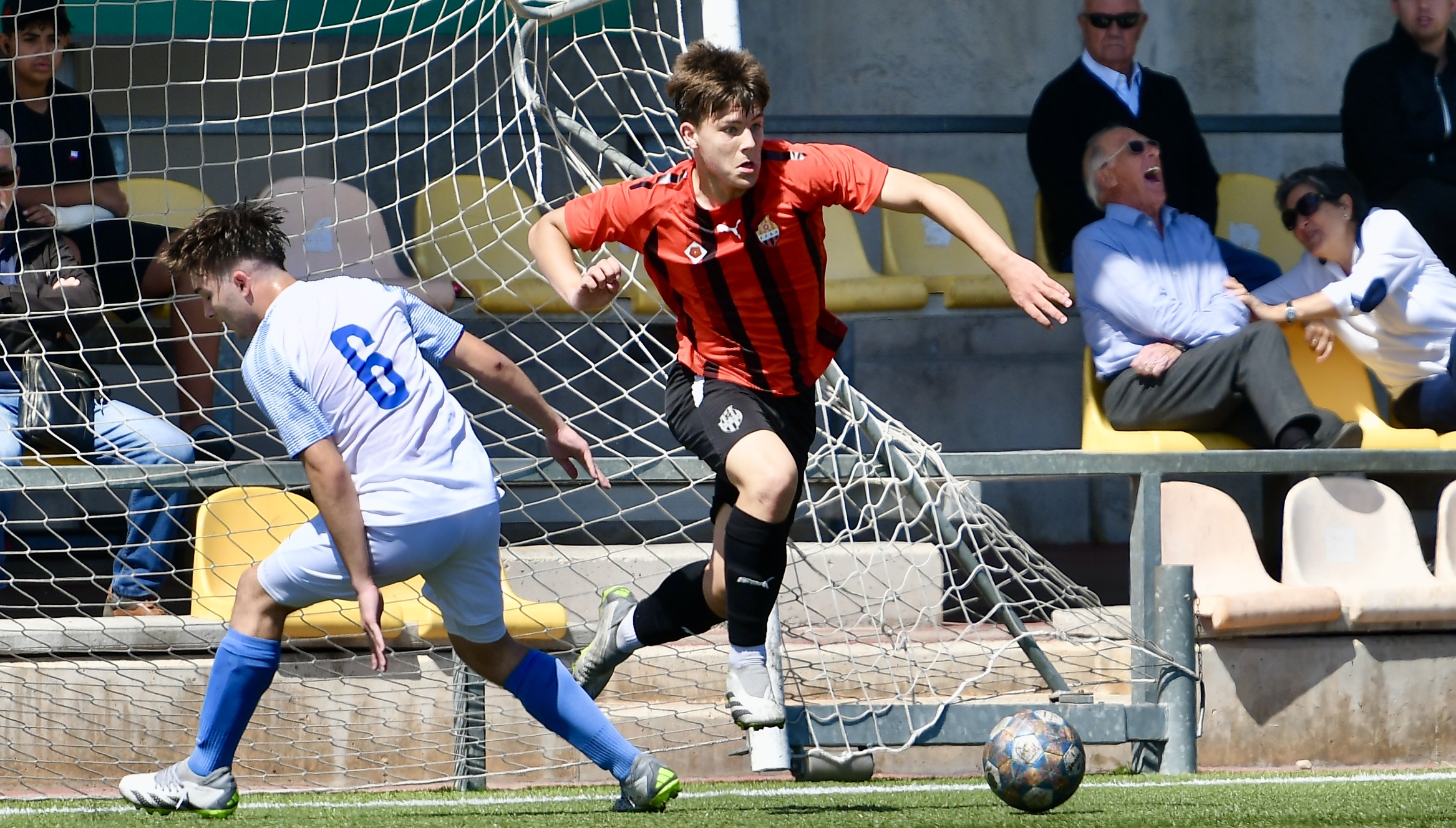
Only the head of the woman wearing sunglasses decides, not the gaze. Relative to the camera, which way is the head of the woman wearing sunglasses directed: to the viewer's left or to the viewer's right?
to the viewer's left

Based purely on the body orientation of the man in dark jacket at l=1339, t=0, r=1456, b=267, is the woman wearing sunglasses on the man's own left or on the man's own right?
on the man's own right

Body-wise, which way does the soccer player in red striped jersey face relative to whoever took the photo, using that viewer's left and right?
facing the viewer and to the right of the viewer

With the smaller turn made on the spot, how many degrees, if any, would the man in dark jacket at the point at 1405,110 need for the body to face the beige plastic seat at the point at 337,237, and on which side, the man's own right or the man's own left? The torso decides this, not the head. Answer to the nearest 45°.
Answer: approximately 90° to the man's own right

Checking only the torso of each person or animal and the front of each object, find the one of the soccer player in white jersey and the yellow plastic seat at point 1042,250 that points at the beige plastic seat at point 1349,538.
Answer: the yellow plastic seat

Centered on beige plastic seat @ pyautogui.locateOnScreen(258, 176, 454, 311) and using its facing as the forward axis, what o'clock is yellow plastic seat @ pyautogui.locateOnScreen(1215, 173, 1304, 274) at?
The yellow plastic seat is roughly at 10 o'clock from the beige plastic seat.

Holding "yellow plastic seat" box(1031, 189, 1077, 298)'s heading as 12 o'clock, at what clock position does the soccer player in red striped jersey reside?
The soccer player in red striped jersey is roughly at 2 o'clock from the yellow plastic seat.

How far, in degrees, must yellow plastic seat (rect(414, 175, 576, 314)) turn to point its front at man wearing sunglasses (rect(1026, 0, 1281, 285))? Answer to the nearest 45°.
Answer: approximately 45° to its left

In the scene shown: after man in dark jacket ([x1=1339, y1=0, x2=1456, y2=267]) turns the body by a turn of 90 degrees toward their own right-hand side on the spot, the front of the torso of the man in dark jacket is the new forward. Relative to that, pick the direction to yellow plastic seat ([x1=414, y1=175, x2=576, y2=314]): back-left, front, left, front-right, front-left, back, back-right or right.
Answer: front

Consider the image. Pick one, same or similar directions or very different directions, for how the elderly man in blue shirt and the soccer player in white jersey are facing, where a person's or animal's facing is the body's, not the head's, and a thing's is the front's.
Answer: very different directions

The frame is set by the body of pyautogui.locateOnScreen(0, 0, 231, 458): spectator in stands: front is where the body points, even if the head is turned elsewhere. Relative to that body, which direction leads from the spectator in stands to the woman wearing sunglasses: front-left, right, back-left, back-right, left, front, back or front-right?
front-left

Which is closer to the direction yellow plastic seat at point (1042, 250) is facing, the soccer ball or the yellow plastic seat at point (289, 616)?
the soccer ball

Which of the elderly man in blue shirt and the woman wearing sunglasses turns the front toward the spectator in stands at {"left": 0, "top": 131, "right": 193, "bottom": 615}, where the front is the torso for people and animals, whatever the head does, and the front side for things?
the woman wearing sunglasses

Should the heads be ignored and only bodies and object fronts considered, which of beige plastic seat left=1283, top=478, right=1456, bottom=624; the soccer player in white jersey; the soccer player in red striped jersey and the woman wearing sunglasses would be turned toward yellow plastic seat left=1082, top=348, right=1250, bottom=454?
the woman wearing sunglasses
